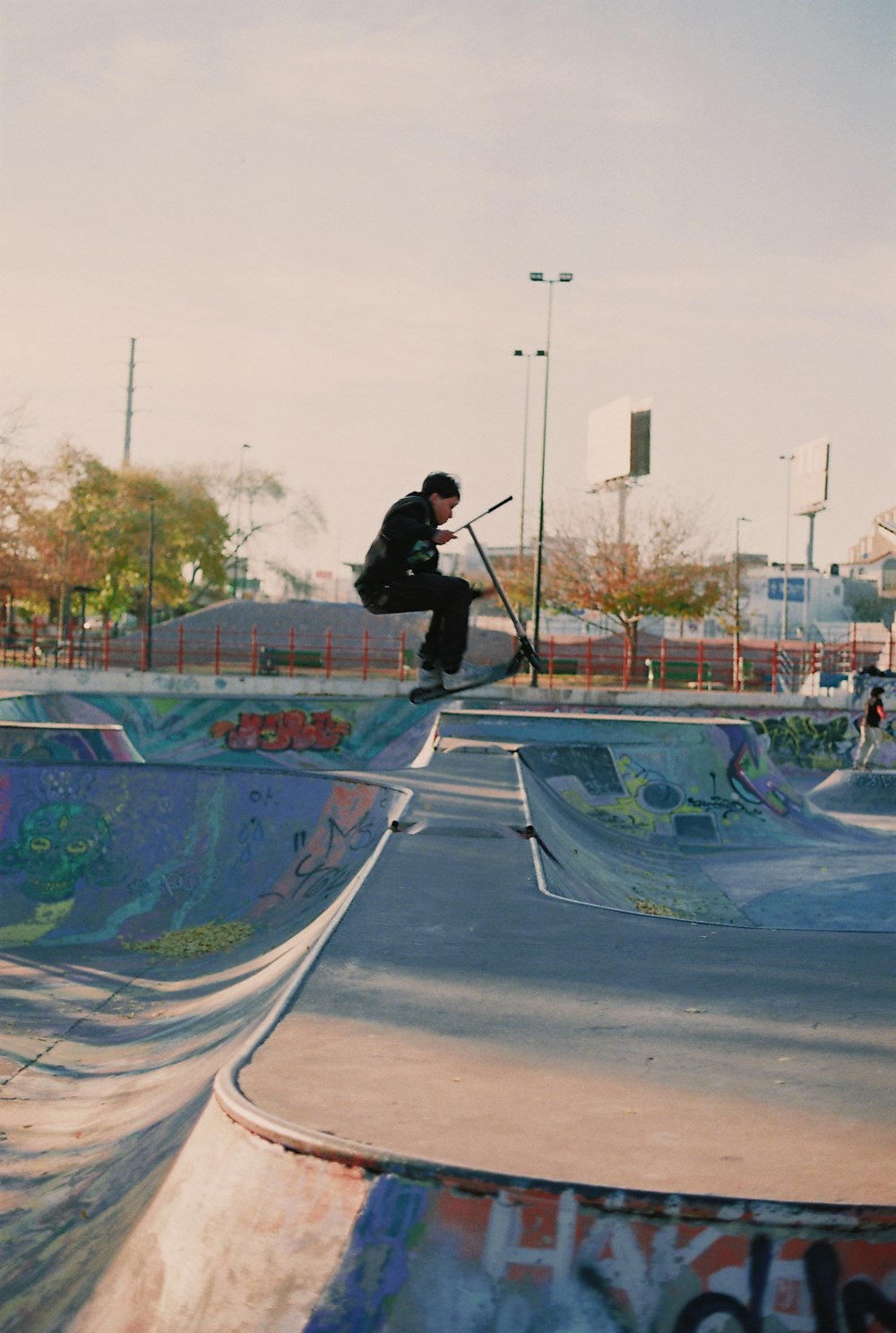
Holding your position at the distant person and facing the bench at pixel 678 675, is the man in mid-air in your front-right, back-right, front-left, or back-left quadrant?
back-left

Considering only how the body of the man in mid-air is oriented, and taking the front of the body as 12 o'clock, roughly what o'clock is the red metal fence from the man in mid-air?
The red metal fence is roughly at 9 o'clock from the man in mid-air.

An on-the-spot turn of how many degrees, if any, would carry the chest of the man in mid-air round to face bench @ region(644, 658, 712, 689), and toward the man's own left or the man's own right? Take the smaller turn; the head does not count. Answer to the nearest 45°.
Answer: approximately 90° to the man's own left

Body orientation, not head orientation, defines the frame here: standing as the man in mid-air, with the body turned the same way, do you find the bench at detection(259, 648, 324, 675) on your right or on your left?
on your left

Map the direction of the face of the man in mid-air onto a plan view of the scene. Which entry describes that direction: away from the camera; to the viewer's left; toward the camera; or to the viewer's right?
to the viewer's right

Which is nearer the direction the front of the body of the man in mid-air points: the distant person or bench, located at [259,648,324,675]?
the distant person

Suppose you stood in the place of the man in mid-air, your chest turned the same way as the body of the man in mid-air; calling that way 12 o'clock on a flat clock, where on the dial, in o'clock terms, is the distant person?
The distant person is roughly at 10 o'clock from the man in mid-air.

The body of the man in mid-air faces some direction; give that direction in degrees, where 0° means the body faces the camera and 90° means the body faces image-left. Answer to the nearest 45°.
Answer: approximately 270°
